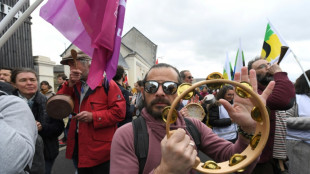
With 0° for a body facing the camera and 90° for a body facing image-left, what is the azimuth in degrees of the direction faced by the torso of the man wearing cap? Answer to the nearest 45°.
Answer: approximately 45°

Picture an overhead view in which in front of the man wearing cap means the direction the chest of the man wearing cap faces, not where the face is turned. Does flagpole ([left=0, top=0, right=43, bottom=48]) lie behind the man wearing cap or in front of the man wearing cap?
in front

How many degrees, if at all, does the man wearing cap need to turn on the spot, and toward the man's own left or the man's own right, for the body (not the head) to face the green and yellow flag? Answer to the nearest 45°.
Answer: approximately 135° to the man's own left
